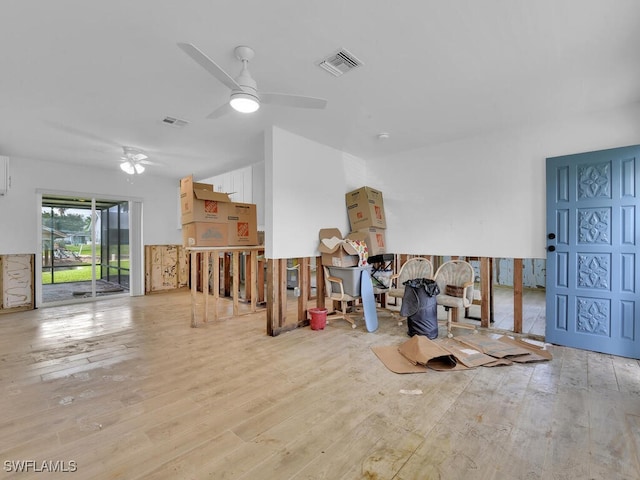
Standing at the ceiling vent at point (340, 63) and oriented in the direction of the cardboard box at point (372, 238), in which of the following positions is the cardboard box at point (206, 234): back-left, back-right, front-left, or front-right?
front-left

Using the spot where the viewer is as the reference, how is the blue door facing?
facing the viewer and to the left of the viewer

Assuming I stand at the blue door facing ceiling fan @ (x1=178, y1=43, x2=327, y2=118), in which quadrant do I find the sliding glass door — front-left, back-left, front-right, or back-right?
front-right

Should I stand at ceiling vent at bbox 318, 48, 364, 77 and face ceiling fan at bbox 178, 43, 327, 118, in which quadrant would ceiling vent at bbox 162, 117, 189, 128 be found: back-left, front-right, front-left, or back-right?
front-right

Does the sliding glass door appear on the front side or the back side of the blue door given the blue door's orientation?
on the front side

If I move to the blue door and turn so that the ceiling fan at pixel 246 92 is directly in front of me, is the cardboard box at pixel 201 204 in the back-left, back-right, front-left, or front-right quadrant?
front-right
